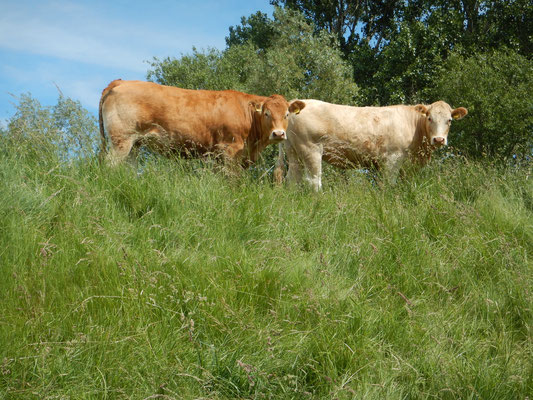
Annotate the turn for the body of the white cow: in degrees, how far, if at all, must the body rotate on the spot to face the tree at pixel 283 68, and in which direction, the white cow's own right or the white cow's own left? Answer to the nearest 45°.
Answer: approximately 90° to the white cow's own left

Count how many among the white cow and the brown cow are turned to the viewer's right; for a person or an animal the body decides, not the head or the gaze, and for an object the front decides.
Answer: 2

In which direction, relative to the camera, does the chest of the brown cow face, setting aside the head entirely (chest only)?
to the viewer's right

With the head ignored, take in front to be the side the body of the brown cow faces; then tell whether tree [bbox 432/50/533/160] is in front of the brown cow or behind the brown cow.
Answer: in front

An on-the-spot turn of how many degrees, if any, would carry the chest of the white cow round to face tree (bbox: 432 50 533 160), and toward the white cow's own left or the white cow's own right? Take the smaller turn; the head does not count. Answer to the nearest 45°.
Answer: approximately 45° to the white cow's own left

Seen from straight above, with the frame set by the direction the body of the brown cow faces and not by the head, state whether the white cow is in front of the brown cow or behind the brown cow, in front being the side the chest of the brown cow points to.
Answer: in front

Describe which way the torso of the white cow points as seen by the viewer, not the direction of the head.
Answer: to the viewer's right

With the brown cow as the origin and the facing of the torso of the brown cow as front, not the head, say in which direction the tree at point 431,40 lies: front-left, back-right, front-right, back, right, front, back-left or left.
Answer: front-left

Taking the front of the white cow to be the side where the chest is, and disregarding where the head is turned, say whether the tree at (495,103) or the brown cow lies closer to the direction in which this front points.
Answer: the tree

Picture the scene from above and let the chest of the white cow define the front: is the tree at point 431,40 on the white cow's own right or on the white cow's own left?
on the white cow's own left
